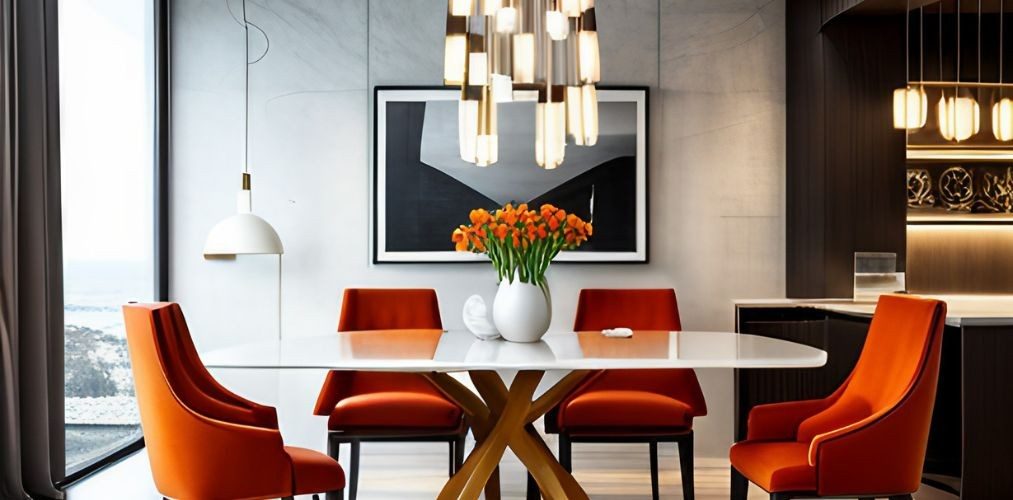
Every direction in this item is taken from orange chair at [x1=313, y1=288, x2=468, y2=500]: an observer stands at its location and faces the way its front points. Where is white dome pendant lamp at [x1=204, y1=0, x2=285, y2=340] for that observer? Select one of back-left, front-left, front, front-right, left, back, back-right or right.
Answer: back-right

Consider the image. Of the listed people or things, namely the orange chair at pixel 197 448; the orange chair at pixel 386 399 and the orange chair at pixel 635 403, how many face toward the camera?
2

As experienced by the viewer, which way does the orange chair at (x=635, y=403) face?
facing the viewer

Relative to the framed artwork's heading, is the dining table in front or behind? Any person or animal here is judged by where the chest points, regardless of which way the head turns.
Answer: in front

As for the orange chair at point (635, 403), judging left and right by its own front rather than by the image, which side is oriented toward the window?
right

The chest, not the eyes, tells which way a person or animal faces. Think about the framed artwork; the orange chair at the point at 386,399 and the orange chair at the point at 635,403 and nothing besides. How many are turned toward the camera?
3

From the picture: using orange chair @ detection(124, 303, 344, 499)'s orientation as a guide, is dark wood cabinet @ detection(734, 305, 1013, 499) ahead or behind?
ahead

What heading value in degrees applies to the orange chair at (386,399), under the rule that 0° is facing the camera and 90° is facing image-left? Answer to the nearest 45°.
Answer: approximately 0°

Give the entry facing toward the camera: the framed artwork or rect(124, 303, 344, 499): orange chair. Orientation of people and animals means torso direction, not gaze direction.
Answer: the framed artwork

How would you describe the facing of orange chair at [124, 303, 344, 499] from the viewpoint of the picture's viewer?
facing to the right of the viewer

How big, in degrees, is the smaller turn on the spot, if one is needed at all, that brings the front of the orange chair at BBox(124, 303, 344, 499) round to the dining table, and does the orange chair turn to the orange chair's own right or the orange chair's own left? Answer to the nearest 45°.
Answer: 0° — it already faces it

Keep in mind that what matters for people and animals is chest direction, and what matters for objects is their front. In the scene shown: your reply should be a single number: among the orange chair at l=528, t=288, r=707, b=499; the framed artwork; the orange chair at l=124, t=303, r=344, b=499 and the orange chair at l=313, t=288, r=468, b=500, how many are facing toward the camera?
3

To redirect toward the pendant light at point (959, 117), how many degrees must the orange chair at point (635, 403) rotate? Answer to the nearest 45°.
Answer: approximately 135° to its left

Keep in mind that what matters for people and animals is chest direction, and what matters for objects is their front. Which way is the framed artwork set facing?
toward the camera

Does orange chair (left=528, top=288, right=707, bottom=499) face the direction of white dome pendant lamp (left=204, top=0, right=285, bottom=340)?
no

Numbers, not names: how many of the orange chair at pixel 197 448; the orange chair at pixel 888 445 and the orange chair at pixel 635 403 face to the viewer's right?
1
